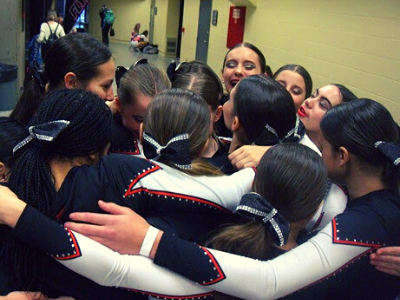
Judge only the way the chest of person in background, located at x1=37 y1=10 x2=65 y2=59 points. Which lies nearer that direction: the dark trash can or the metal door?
the metal door

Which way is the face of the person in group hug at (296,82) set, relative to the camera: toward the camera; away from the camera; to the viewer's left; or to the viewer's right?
toward the camera

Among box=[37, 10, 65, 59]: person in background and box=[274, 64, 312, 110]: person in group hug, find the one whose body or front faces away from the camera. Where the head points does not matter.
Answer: box=[37, 10, 65, 59]: person in background

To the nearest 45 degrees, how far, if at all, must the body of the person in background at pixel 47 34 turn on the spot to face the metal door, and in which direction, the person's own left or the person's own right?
approximately 45° to the person's own right

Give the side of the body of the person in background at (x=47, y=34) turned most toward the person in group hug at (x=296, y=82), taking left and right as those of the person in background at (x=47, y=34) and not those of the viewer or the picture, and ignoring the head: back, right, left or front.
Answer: back

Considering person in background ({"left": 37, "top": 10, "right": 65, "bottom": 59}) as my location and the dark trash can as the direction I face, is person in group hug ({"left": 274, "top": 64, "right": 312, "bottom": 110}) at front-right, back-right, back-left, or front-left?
front-left

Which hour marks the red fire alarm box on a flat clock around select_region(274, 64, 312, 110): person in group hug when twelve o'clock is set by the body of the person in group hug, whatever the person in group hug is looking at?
The red fire alarm box is roughly at 4 o'clock from the person in group hug.

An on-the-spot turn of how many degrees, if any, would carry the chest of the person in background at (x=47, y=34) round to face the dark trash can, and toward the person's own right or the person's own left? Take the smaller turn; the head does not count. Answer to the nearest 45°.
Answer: approximately 180°

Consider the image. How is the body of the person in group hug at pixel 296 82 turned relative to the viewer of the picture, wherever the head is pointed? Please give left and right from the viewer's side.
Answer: facing the viewer and to the left of the viewer

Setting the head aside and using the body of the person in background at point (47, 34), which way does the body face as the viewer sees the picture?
away from the camera

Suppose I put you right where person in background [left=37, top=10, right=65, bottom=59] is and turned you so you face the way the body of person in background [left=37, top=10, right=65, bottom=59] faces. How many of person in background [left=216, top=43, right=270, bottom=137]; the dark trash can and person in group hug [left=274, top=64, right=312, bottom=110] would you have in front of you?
0

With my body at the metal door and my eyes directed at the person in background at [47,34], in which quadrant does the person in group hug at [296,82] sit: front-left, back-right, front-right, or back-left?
front-left

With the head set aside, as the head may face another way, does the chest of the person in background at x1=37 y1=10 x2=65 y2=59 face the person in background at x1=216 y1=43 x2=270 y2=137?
no

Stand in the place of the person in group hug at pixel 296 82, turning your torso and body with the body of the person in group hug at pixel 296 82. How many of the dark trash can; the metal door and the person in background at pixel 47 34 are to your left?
0

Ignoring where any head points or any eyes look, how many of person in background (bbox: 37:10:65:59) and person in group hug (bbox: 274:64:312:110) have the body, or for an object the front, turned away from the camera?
1
